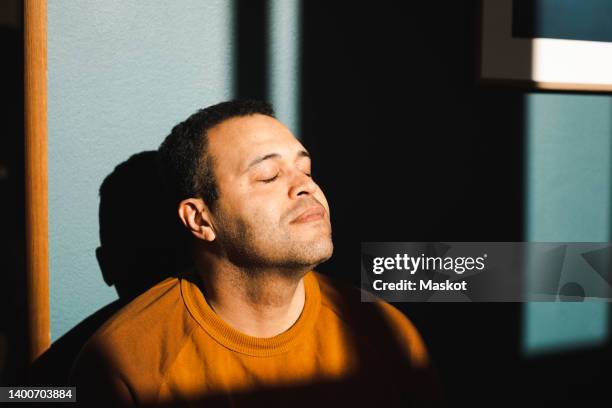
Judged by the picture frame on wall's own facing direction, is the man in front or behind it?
in front

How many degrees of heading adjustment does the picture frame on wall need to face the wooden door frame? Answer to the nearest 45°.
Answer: approximately 45° to its right

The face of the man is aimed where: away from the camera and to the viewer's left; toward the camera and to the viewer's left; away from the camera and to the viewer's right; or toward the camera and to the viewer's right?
toward the camera and to the viewer's right

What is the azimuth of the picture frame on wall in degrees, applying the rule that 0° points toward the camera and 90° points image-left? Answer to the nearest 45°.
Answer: approximately 0°
